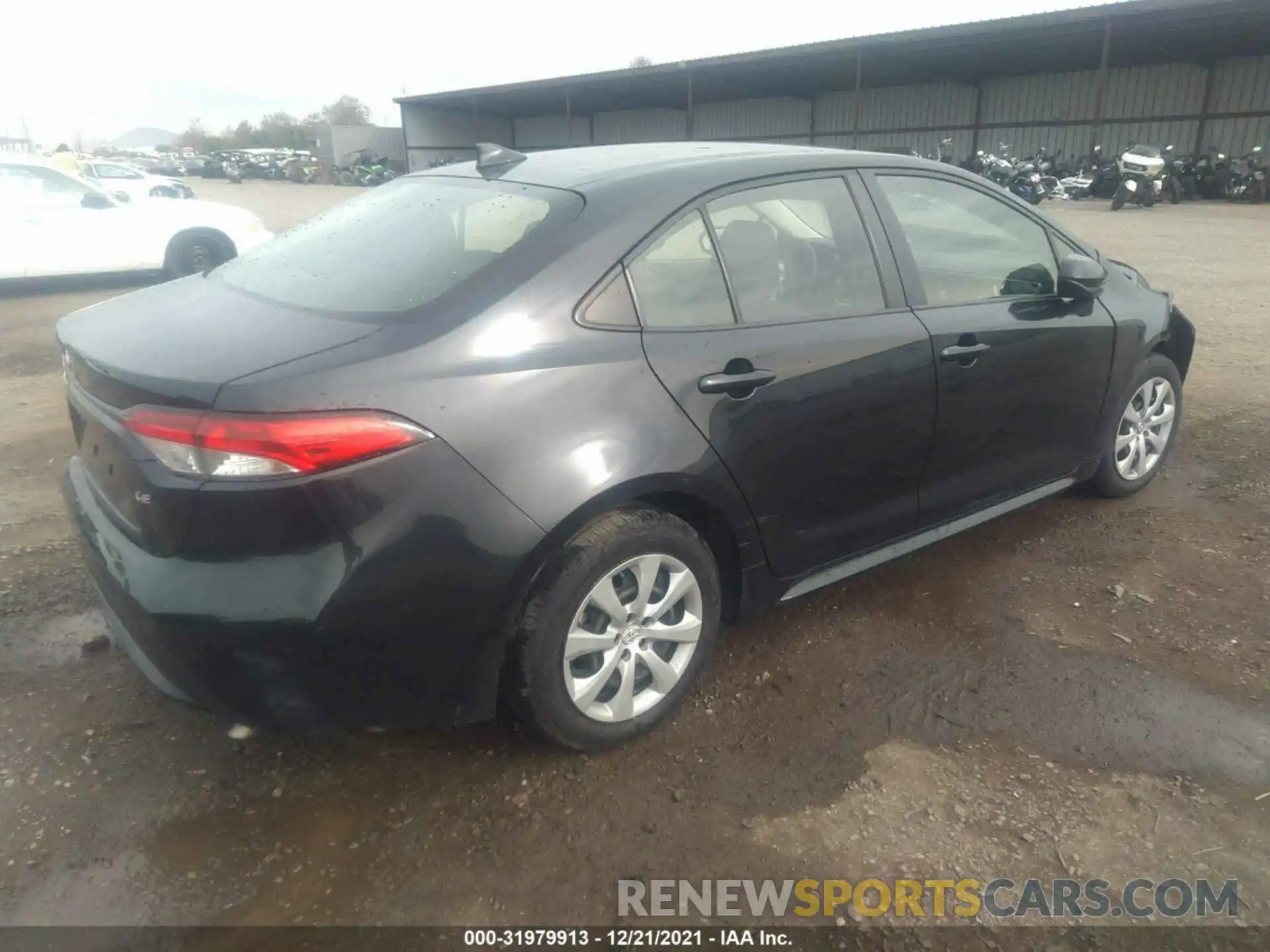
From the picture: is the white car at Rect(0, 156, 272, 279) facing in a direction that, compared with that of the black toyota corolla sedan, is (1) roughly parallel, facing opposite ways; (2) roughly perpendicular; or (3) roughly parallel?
roughly parallel

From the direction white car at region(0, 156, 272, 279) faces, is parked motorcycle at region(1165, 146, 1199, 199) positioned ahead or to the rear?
ahead

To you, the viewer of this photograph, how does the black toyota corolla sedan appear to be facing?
facing away from the viewer and to the right of the viewer

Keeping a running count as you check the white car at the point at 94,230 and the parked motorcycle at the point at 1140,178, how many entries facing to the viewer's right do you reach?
1

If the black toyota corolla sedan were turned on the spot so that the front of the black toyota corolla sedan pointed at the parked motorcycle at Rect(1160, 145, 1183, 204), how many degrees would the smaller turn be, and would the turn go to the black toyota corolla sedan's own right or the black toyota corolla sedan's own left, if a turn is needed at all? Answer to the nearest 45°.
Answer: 0° — it already faces it

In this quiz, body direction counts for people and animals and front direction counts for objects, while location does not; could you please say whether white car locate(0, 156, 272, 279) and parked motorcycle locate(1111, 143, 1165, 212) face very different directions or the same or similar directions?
very different directions

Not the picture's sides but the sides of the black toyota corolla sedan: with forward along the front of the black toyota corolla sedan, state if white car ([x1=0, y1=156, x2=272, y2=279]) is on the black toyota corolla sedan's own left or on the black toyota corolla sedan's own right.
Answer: on the black toyota corolla sedan's own left

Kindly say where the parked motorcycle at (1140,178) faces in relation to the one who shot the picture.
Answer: facing the viewer and to the left of the viewer

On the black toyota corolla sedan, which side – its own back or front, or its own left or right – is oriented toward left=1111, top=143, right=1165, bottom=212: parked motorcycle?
front

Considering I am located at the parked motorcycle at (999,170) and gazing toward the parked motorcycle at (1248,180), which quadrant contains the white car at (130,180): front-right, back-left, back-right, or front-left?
back-right

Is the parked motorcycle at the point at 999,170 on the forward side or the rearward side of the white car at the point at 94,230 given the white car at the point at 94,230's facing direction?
on the forward side

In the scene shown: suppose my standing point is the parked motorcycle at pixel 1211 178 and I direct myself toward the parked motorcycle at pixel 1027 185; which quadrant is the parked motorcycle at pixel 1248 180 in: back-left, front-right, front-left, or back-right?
back-left

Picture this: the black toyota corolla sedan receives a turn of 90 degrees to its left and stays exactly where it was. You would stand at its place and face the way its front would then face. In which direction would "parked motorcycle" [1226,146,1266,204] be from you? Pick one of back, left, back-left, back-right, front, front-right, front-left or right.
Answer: right

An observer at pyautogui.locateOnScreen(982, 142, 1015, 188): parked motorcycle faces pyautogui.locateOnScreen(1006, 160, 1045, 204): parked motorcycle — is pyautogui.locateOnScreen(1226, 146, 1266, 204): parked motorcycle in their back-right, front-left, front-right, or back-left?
front-left
